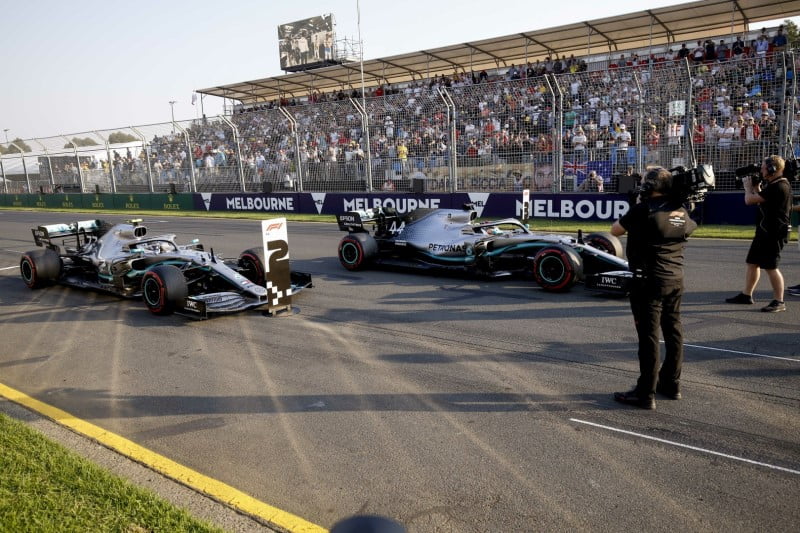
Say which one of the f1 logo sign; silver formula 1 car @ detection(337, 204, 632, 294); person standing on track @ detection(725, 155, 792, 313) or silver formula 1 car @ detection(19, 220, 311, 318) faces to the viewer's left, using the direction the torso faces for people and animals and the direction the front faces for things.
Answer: the person standing on track

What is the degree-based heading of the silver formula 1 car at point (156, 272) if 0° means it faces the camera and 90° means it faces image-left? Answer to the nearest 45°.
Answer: approximately 315°

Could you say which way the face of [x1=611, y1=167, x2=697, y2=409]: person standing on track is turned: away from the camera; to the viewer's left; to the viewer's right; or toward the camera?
away from the camera

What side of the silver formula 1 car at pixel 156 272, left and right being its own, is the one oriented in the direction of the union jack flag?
left

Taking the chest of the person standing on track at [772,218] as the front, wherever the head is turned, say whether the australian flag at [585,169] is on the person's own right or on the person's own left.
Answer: on the person's own right

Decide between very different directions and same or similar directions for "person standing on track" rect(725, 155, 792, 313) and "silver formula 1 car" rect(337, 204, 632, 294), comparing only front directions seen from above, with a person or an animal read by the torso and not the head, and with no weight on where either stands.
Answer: very different directions

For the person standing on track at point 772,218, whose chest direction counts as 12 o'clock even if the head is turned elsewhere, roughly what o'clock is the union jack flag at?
The union jack flag is roughly at 2 o'clock from the person standing on track.

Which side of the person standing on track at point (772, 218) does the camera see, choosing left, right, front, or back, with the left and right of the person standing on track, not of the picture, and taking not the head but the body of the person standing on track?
left

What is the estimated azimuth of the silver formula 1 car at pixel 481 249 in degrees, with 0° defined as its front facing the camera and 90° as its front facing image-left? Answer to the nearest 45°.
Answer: approximately 315°

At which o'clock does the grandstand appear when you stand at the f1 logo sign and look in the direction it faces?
The grandstand is roughly at 7 o'clock from the f1 logo sign.
